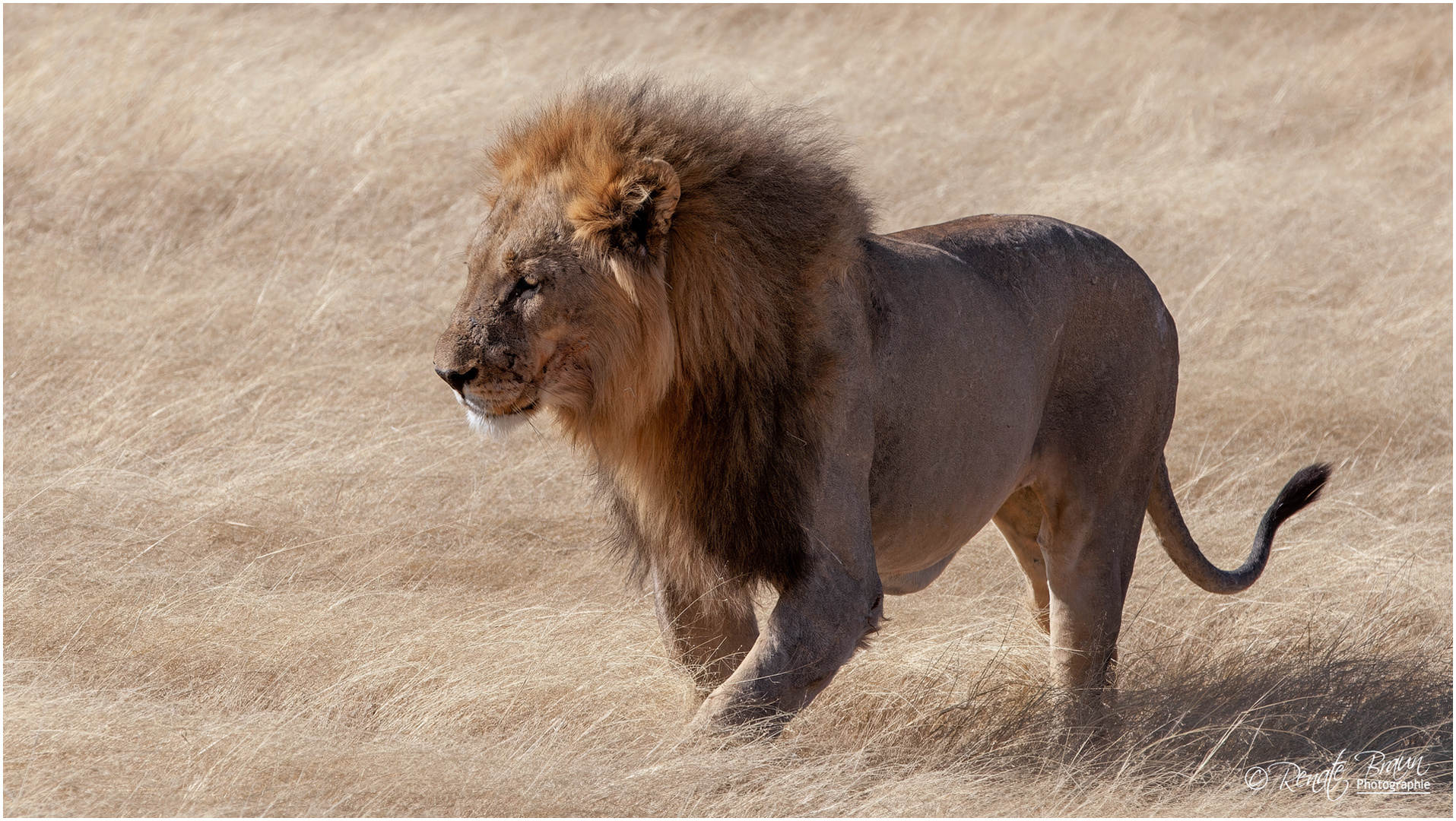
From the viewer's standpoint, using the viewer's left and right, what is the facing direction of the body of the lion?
facing the viewer and to the left of the viewer
